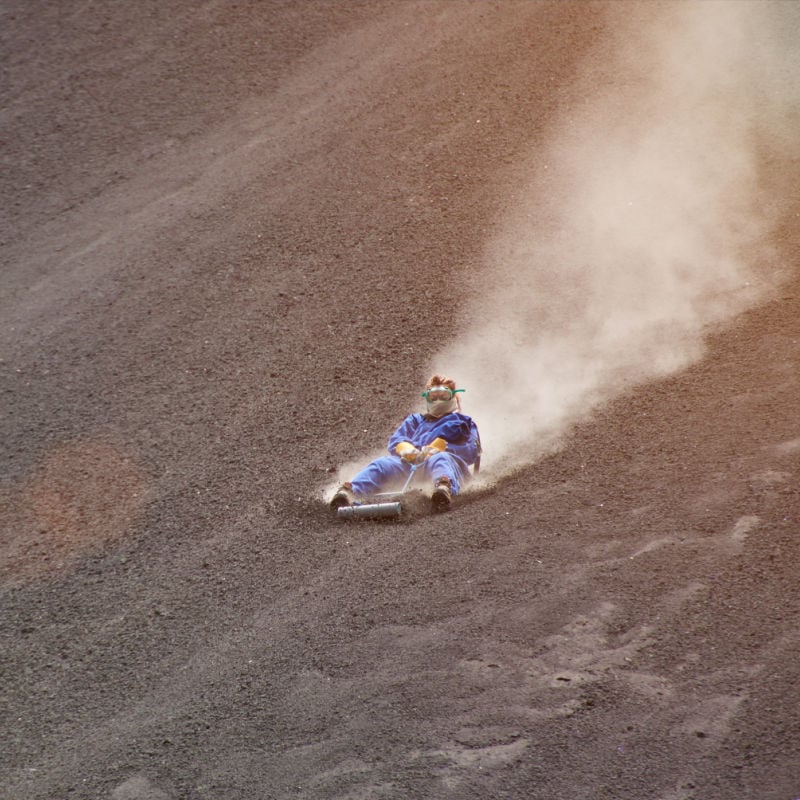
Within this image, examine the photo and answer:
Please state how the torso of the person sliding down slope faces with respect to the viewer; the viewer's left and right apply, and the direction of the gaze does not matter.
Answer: facing the viewer and to the left of the viewer
